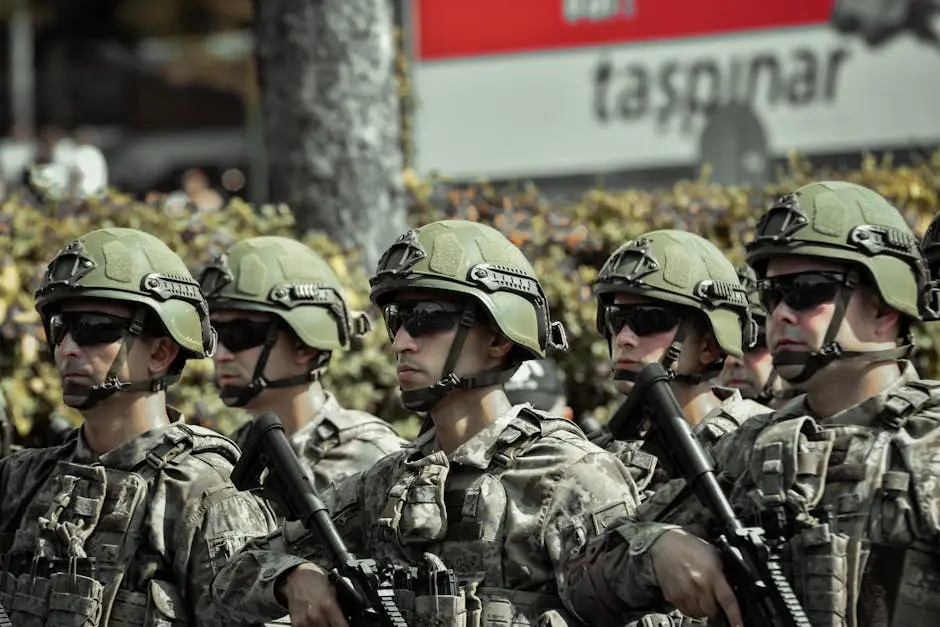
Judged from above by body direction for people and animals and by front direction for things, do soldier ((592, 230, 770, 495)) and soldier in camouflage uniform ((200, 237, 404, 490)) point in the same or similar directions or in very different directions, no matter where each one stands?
same or similar directions

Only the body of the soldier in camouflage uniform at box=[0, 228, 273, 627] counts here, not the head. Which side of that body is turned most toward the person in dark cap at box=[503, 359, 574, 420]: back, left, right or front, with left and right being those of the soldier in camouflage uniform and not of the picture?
back

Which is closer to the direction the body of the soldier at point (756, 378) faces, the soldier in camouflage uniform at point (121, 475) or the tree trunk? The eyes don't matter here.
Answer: the soldier in camouflage uniform

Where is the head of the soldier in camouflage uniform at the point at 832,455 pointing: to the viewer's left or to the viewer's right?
to the viewer's left

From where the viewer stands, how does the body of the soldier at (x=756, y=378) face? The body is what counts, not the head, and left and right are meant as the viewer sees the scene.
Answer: facing the viewer and to the left of the viewer

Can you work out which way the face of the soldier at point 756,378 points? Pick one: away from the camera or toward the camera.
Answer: toward the camera

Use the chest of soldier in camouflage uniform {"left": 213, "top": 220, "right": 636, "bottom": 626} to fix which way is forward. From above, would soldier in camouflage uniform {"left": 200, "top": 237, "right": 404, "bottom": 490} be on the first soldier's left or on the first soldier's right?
on the first soldier's right

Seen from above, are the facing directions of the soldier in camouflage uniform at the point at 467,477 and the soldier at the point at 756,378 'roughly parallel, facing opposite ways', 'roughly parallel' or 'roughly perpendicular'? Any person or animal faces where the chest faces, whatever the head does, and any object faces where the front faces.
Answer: roughly parallel

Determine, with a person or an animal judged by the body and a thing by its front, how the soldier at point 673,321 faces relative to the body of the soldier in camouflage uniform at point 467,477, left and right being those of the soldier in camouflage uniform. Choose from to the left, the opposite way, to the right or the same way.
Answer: the same way

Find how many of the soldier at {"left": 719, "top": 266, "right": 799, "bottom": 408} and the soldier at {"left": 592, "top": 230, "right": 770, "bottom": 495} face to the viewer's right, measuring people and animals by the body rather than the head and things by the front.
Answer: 0

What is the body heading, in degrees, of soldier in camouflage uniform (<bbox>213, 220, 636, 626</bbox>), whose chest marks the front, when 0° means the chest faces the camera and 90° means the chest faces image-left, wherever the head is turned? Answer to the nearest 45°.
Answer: approximately 45°

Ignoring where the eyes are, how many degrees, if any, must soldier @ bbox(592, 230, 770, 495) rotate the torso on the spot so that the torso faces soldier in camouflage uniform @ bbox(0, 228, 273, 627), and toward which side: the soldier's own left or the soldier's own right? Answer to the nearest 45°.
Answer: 0° — they already face them

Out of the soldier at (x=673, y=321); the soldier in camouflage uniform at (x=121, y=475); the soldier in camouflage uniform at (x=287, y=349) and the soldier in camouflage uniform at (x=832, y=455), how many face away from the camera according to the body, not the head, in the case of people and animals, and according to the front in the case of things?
0
